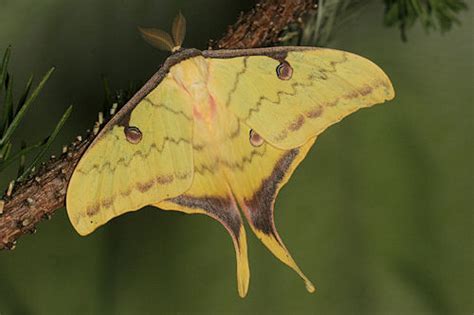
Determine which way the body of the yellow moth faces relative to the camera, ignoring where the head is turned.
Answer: away from the camera
